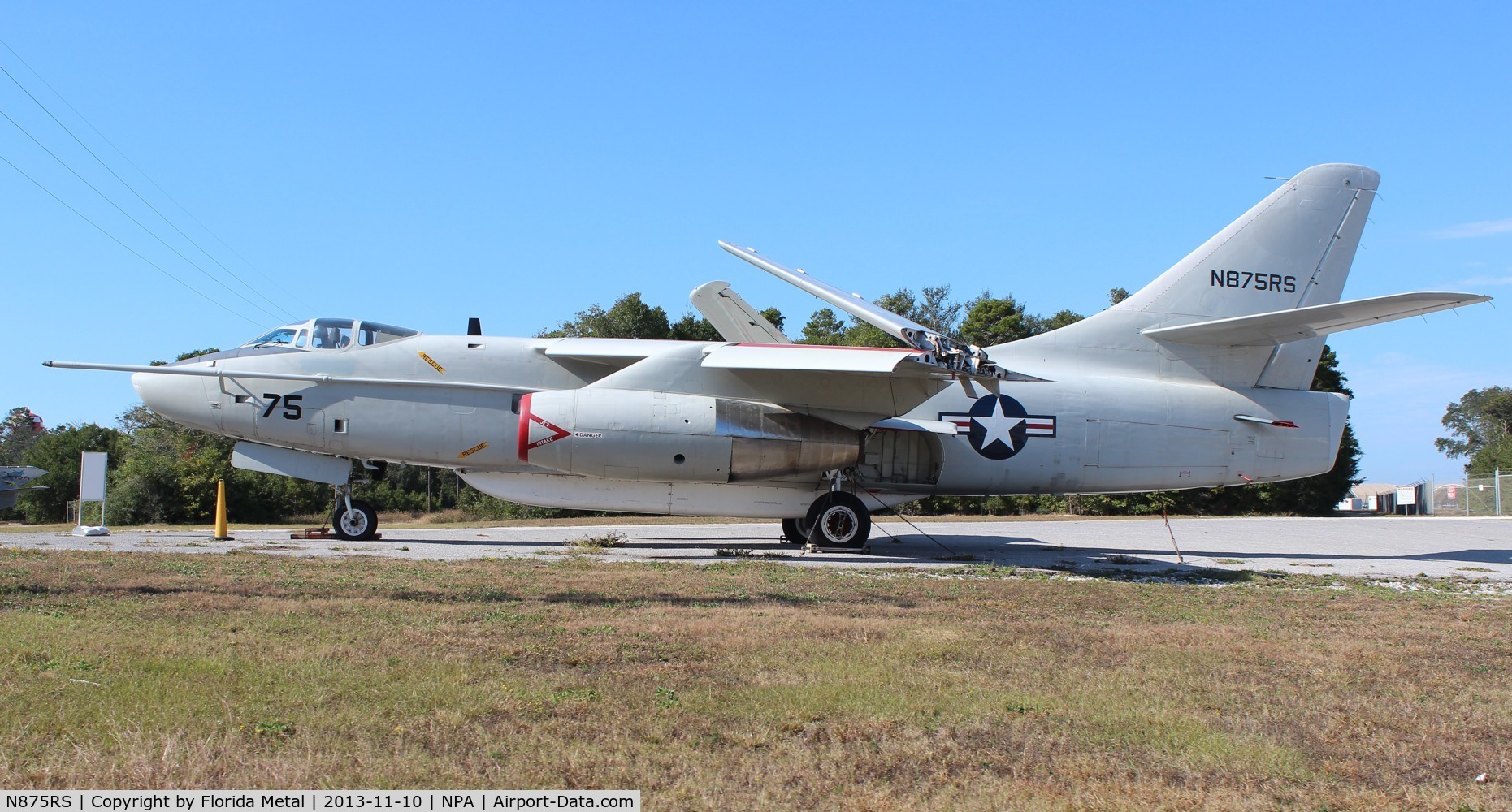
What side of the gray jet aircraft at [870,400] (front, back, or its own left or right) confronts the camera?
left

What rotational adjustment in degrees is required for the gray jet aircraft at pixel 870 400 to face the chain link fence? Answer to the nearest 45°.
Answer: approximately 135° to its right

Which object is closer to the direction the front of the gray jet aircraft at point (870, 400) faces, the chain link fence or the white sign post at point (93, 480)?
the white sign post

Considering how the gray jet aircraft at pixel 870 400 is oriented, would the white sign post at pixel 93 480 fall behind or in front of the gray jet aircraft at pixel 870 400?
in front

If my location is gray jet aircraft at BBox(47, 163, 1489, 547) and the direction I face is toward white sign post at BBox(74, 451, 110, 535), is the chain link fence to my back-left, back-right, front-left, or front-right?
back-right
